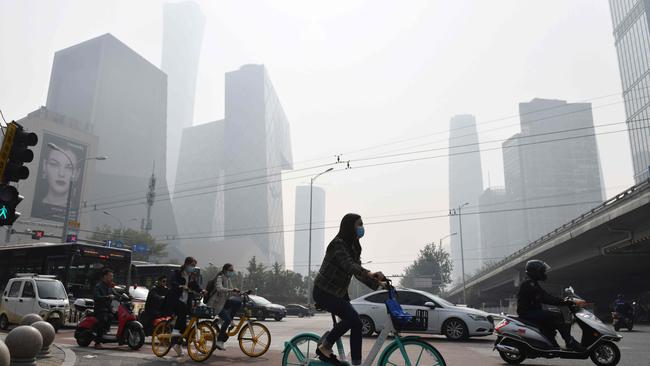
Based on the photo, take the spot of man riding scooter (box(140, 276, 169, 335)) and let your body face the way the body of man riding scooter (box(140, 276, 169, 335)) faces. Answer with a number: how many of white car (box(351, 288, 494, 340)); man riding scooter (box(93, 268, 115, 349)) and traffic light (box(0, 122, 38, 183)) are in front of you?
1

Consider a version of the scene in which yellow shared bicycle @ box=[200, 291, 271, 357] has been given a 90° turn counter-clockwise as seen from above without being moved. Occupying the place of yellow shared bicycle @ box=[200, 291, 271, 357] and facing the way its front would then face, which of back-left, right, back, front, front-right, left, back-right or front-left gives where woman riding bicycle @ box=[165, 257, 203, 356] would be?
left

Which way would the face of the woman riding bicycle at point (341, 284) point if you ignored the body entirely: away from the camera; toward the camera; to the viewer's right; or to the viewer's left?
to the viewer's right

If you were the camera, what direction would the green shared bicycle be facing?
facing to the right of the viewer

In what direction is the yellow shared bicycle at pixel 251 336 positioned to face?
to the viewer's right

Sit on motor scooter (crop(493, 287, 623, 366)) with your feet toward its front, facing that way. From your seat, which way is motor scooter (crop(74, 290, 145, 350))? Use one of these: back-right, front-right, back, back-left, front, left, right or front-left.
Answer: back

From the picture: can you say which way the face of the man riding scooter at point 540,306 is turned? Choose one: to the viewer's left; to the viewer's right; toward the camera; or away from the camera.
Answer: to the viewer's right

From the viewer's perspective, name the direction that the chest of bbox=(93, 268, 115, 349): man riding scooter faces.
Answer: to the viewer's right

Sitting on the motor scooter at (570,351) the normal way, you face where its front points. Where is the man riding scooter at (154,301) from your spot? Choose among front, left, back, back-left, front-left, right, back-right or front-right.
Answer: back
